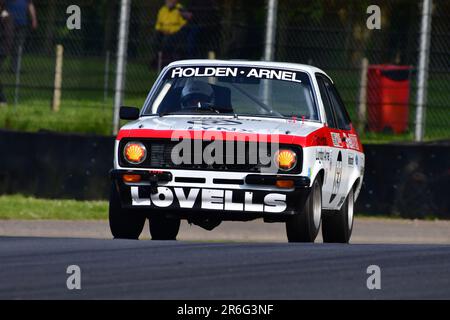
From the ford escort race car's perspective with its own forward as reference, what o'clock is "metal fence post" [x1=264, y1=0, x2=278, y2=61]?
The metal fence post is roughly at 6 o'clock from the ford escort race car.

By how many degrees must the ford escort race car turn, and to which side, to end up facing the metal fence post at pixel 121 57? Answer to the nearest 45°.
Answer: approximately 180°

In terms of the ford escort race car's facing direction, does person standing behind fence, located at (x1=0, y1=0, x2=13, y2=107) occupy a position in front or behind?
behind

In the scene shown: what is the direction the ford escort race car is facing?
toward the camera

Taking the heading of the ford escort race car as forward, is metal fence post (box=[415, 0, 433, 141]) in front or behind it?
behind

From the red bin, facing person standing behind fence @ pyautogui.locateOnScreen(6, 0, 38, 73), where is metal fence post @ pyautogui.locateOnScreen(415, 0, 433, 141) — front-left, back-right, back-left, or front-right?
back-left

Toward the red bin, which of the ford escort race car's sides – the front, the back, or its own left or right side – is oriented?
back

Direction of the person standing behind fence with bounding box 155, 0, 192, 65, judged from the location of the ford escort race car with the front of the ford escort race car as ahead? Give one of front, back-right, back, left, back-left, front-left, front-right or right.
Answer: back

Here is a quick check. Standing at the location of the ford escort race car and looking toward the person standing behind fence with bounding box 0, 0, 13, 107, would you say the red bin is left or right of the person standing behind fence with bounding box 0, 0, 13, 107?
right
